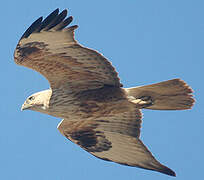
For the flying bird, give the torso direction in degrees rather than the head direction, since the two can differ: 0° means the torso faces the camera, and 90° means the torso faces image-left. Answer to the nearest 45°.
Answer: approximately 90°
